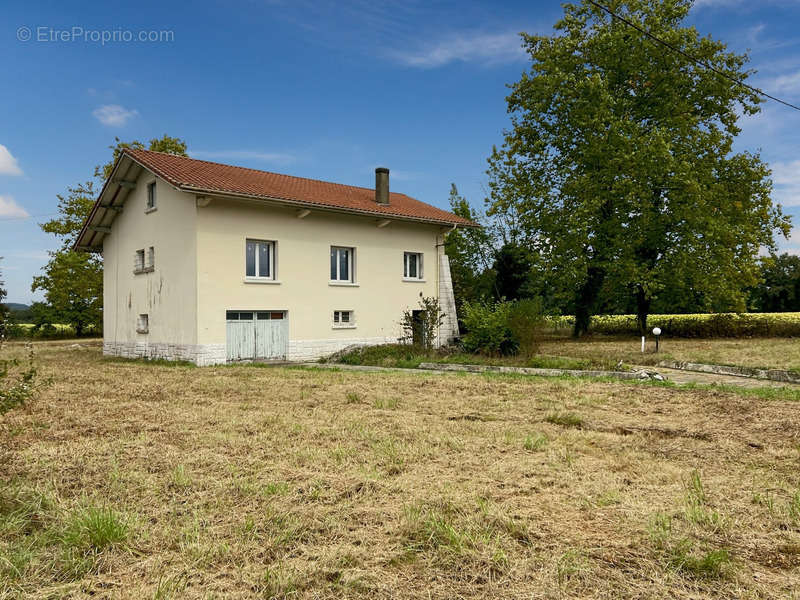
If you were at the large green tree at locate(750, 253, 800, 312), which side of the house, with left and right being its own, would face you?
left

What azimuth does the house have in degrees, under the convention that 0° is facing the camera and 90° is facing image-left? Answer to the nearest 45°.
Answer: approximately 315°

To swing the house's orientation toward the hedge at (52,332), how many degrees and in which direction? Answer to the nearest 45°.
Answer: approximately 180°

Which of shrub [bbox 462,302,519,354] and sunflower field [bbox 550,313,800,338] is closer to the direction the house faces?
the shrub

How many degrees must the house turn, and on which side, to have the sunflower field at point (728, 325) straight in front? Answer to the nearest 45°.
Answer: approximately 45° to its left

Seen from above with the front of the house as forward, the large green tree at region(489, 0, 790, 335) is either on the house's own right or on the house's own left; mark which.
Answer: on the house's own left

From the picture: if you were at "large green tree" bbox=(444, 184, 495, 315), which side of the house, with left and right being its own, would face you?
left
